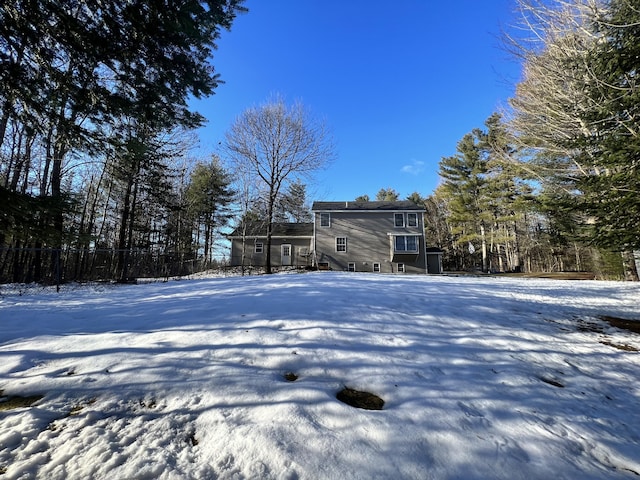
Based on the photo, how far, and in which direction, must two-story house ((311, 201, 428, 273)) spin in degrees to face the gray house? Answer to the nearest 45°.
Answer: approximately 90° to its left

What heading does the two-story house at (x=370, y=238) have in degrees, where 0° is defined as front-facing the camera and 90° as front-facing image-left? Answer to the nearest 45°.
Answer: approximately 180°
